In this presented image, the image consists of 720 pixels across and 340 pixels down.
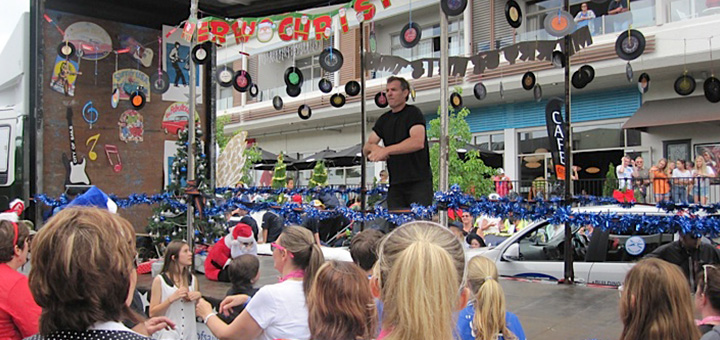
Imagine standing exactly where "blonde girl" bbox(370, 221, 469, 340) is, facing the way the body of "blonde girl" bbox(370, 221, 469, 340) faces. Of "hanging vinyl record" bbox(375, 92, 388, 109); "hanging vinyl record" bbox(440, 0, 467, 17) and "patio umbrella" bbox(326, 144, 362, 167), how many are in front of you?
3

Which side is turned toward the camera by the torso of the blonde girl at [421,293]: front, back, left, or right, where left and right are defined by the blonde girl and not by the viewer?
back

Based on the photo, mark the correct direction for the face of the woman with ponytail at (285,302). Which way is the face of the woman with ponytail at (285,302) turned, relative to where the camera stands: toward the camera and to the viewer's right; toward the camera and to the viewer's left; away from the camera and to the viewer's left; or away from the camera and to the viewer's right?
away from the camera and to the viewer's left

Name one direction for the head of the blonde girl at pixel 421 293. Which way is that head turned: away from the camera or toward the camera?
away from the camera

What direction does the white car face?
to the viewer's left

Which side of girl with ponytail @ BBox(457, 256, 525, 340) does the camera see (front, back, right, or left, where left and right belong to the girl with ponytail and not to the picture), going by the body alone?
back

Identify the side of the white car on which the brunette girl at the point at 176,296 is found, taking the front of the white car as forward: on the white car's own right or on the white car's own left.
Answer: on the white car's own left

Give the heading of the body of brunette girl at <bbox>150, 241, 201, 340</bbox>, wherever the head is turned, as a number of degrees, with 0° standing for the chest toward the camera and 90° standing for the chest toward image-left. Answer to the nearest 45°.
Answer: approximately 315°

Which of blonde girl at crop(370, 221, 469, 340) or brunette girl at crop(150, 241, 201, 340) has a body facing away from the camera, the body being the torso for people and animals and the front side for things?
blonde girl at crop(370, 221, 469, 340)

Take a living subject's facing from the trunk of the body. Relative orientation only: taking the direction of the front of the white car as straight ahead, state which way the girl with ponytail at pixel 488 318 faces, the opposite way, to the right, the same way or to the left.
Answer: to the right
